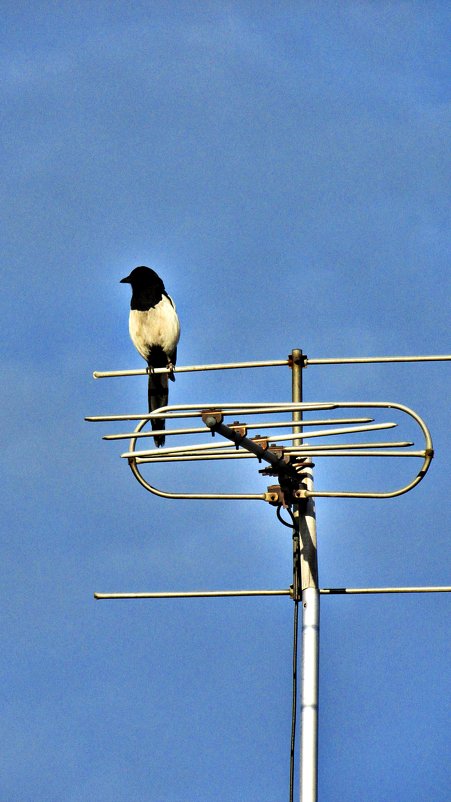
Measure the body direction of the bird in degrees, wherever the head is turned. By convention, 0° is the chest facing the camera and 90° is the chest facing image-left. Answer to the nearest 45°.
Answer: approximately 45°
